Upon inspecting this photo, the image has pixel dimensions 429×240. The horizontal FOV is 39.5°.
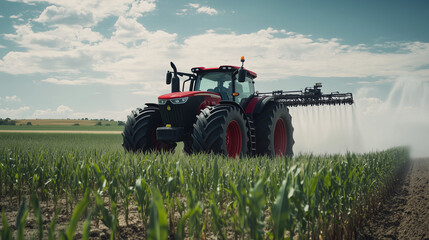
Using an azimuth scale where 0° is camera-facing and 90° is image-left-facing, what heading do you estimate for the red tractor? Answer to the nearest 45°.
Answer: approximately 45°
